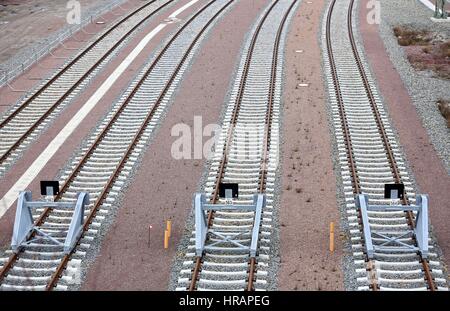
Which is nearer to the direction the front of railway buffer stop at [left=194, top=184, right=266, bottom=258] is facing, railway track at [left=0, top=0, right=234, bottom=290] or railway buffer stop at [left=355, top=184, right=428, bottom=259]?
the railway track

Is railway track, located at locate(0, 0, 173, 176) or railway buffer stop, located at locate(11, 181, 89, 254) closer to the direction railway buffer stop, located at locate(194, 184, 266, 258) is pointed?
the railway track

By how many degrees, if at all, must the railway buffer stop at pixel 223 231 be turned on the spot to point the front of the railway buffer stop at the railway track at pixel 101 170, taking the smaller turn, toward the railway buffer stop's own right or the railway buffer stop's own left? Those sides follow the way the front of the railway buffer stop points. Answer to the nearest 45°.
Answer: approximately 45° to the railway buffer stop's own left

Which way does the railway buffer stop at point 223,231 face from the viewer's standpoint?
away from the camera

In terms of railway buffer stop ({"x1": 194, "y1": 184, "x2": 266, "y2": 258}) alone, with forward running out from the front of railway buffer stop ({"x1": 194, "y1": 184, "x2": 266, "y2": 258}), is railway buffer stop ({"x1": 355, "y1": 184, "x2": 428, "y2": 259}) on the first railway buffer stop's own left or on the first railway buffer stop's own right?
on the first railway buffer stop's own right

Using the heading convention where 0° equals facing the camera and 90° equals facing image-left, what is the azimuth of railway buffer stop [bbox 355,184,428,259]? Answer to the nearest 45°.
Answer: approximately 180°

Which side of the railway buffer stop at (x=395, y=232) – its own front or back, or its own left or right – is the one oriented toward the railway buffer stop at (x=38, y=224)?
left

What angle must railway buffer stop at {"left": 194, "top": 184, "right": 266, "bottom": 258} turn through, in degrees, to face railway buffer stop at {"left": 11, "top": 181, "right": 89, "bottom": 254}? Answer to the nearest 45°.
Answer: approximately 90° to its left

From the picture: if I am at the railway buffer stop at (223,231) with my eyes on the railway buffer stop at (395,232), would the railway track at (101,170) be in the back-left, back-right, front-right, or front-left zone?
back-left

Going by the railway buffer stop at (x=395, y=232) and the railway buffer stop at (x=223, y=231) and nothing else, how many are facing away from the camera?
2

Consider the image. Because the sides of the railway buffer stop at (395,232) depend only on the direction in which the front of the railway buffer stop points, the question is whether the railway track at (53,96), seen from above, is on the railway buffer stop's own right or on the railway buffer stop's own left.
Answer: on the railway buffer stop's own left
